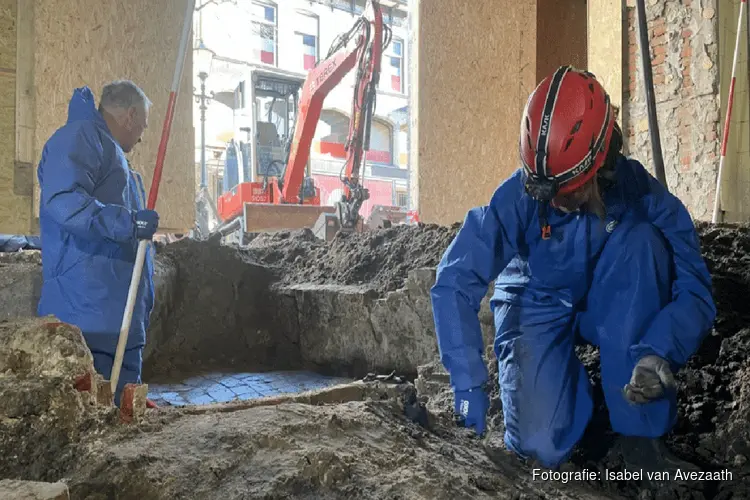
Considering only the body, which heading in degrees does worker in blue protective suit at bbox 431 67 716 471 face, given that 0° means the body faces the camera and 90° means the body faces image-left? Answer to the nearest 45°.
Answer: approximately 0°

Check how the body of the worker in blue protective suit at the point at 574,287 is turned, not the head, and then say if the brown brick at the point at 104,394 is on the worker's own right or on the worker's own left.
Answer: on the worker's own right

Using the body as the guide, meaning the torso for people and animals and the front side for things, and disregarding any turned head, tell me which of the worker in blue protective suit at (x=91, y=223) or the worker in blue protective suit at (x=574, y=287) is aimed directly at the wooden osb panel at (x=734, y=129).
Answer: the worker in blue protective suit at (x=91, y=223)

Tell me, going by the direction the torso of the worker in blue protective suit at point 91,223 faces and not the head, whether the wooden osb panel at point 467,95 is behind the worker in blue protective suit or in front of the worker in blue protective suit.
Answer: in front

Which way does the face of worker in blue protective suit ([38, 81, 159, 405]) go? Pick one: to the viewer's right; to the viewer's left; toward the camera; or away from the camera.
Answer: to the viewer's right

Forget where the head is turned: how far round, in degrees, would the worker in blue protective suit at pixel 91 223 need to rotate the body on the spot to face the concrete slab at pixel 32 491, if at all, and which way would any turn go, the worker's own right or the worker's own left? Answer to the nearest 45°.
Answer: approximately 90° to the worker's own right

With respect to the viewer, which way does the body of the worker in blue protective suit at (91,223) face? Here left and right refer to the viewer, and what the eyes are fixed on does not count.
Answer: facing to the right of the viewer

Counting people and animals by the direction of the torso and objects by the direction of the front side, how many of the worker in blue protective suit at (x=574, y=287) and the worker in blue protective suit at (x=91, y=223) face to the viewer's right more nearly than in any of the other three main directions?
1

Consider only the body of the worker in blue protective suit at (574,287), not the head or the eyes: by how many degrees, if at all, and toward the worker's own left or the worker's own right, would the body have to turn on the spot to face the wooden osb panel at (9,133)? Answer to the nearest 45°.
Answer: approximately 90° to the worker's own right

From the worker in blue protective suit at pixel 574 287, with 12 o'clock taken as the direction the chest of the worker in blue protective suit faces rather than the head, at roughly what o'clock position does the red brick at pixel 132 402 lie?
The red brick is roughly at 2 o'clock from the worker in blue protective suit.

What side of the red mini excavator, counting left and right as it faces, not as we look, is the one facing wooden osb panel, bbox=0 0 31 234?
right

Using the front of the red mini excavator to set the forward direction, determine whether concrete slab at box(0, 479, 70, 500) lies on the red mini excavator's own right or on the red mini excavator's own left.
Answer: on the red mini excavator's own right
